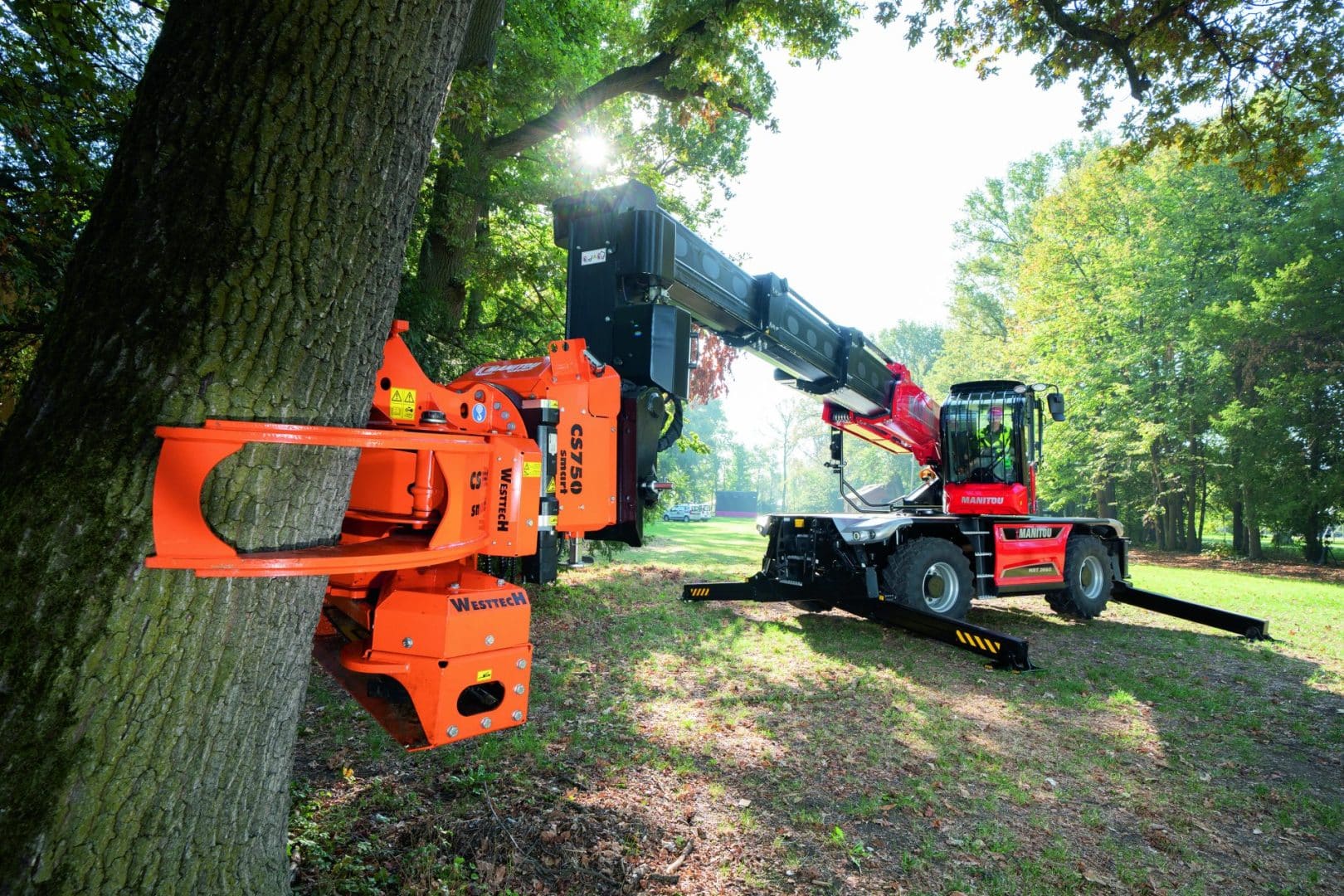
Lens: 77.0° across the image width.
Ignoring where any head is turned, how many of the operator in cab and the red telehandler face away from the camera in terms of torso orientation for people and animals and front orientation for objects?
0

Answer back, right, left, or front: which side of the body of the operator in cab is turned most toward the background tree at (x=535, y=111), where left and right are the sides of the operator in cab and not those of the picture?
right

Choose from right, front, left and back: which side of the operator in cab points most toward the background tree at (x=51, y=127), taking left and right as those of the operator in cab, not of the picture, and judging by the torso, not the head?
front

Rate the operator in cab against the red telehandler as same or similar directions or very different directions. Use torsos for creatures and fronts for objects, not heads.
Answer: same or similar directions

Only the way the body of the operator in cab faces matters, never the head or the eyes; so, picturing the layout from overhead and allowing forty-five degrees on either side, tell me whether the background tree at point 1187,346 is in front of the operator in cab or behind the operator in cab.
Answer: behind

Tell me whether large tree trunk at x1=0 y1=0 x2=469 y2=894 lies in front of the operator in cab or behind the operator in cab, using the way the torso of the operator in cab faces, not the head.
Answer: in front

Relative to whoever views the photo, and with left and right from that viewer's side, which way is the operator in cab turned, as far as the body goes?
facing the viewer and to the left of the viewer
